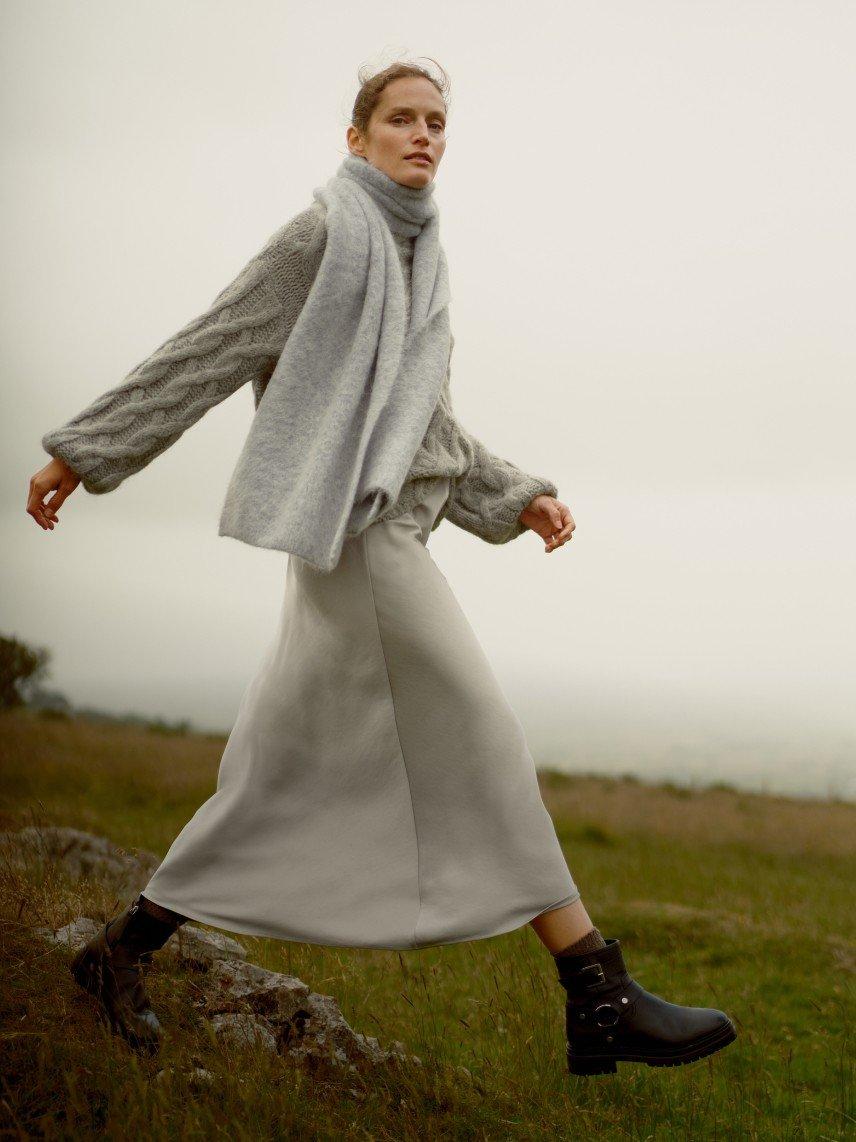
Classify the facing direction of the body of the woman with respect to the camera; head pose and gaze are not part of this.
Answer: to the viewer's right
